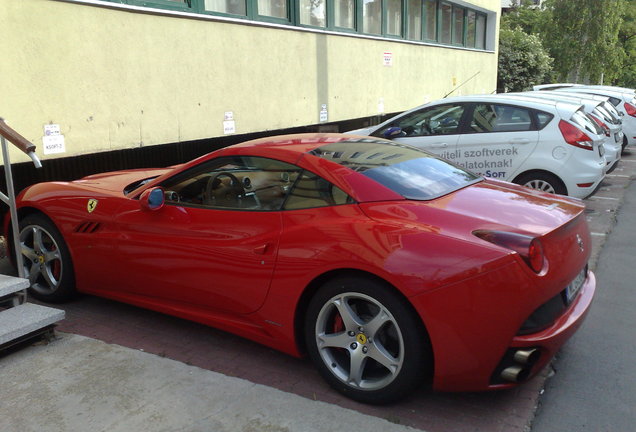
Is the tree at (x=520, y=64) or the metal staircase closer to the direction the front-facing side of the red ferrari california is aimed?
the metal staircase

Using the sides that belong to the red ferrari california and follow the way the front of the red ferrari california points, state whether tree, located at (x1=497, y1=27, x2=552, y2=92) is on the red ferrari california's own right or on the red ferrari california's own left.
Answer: on the red ferrari california's own right

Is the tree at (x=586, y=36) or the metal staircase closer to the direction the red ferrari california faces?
the metal staircase

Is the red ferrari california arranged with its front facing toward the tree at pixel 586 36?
no

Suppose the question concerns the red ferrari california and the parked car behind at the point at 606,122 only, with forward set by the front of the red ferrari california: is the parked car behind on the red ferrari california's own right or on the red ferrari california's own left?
on the red ferrari california's own right

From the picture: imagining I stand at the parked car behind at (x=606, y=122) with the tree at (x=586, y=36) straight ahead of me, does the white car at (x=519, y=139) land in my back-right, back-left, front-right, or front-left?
back-left

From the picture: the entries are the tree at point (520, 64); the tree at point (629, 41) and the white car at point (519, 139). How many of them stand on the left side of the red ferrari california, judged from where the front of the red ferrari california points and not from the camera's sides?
0

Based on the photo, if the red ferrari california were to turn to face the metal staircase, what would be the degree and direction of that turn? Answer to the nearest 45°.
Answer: approximately 45° to its left

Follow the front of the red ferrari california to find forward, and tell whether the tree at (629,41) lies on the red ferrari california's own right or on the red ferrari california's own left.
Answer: on the red ferrari california's own right

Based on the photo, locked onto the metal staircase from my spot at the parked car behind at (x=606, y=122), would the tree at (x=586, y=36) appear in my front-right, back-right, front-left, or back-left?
back-right

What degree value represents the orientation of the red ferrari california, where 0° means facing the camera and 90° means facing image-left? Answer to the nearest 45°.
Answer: approximately 135°

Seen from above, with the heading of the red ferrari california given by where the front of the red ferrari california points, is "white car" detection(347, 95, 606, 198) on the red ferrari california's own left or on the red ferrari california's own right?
on the red ferrari california's own right
